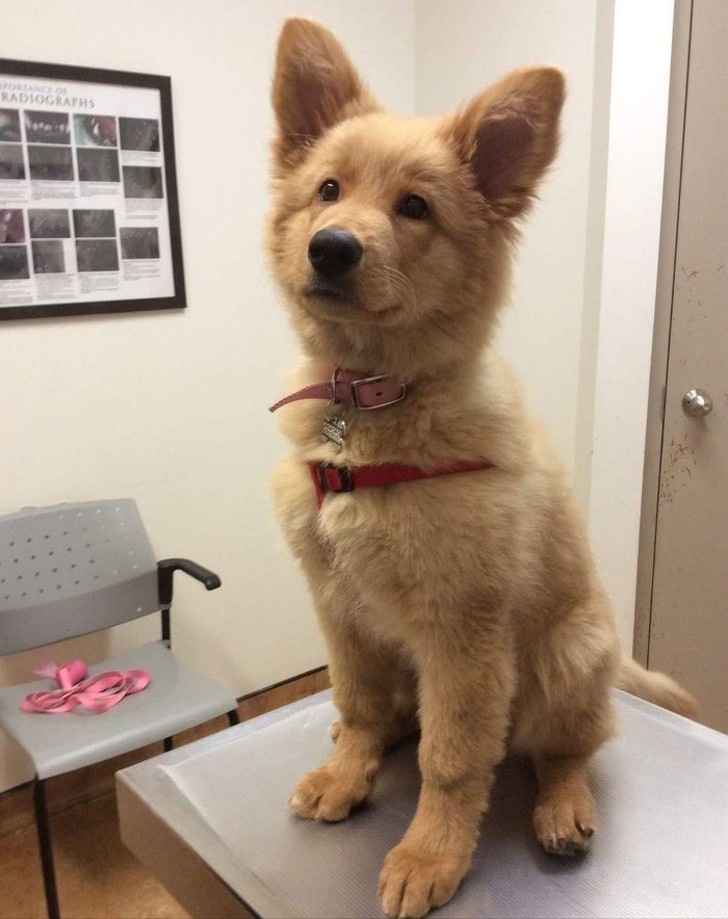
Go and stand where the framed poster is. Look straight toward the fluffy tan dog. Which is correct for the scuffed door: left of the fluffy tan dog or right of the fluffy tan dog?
left

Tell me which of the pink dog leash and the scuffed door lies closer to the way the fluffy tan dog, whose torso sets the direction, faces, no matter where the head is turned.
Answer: the pink dog leash

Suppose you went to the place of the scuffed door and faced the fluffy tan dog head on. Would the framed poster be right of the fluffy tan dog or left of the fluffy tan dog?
right

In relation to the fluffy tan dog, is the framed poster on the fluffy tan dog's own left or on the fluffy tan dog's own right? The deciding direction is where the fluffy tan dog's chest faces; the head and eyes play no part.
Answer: on the fluffy tan dog's own right

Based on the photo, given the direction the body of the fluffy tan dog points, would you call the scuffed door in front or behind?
behind

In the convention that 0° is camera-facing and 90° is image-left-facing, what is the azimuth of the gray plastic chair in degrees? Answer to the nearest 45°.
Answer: approximately 315°

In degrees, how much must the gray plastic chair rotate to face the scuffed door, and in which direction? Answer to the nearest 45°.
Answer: approximately 45° to its left

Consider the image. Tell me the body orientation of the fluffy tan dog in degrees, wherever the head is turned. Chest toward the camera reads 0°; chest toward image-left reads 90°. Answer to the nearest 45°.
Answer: approximately 45°
